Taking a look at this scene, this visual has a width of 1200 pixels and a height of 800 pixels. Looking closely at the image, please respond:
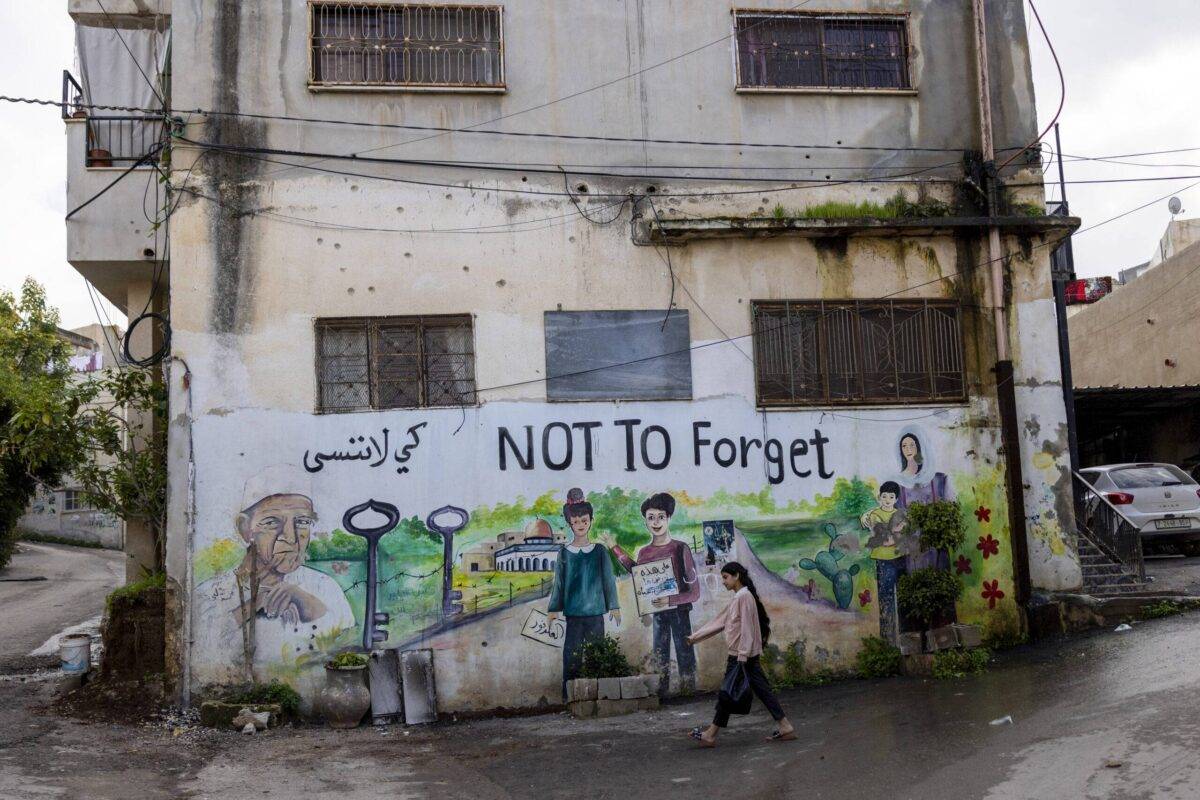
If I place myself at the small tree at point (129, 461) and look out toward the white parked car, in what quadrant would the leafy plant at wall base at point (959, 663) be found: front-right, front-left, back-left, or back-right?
front-right

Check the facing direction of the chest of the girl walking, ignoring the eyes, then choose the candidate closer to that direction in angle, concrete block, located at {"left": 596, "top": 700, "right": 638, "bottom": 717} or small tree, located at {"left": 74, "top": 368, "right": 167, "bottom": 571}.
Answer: the small tree

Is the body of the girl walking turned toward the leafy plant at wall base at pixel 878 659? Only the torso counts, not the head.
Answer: no
